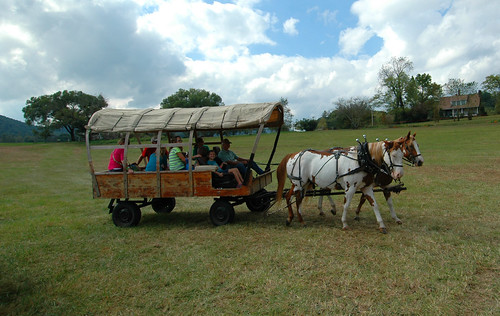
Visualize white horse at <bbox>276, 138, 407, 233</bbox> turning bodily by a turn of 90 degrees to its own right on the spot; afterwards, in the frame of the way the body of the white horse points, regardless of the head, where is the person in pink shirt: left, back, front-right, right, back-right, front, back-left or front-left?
right

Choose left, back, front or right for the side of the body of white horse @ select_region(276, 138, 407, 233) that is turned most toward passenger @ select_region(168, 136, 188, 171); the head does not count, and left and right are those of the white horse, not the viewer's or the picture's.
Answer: back

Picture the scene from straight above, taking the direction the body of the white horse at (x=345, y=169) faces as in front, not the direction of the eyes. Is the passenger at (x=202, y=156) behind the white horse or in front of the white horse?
behind

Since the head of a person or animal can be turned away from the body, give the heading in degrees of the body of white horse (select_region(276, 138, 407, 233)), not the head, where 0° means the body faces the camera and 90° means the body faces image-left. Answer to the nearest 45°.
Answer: approximately 270°
